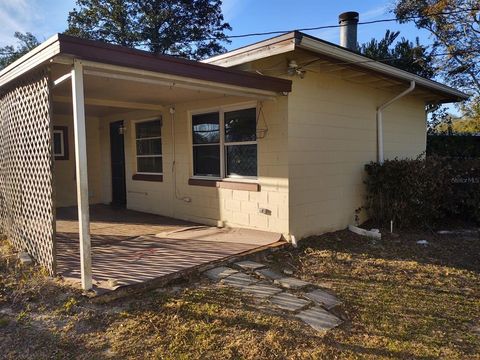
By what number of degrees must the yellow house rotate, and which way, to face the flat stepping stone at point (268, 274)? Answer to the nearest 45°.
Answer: approximately 45° to its left

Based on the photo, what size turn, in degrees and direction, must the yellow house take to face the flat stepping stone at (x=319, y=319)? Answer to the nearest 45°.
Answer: approximately 45° to its left

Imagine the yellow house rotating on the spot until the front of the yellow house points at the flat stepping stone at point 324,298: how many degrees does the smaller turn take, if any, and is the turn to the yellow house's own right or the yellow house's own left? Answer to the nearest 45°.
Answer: approximately 90° to the yellow house's own left

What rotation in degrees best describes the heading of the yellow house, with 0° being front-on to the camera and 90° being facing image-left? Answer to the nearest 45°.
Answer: approximately 45°

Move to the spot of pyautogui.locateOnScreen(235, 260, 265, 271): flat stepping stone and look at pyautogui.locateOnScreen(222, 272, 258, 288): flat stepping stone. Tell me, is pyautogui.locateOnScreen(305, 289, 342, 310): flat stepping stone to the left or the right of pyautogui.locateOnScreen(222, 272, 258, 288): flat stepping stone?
left

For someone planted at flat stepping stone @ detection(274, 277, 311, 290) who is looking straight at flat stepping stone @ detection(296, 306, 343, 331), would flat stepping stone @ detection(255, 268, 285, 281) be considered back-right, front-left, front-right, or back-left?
back-right

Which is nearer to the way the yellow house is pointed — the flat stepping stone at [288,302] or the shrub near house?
the flat stepping stone
